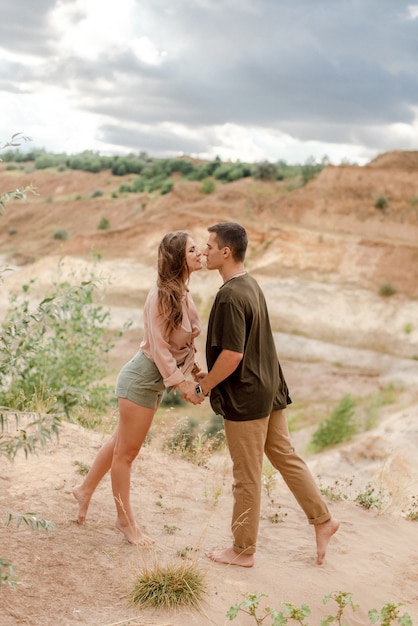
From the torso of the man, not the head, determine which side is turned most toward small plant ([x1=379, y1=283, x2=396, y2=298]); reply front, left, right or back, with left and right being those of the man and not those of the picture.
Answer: right

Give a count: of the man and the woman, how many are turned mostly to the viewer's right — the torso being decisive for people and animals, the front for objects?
1

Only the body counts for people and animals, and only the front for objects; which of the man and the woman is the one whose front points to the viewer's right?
the woman

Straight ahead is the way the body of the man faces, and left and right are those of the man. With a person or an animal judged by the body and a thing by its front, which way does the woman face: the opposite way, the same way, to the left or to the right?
the opposite way

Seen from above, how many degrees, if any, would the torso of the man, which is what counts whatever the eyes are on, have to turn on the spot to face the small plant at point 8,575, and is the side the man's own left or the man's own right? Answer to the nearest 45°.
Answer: approximately 45° to the man's own left

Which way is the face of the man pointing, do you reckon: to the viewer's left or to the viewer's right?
to the viewer's left

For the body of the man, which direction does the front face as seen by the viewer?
to the viewer's left

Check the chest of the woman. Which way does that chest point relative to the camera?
to the viewer's right

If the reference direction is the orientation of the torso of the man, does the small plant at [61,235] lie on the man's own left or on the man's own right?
on the man's own right

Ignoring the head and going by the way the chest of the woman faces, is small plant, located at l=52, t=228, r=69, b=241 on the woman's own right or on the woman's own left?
on the woman's own left
